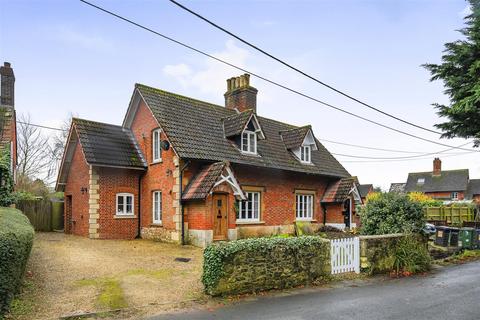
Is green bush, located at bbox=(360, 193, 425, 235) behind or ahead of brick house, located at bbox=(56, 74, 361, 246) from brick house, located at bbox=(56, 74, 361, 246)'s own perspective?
ahead

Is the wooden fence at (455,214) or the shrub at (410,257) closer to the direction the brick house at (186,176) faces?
the shrub

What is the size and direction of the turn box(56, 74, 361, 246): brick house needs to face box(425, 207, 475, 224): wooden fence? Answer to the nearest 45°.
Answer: approximately 90° to its left

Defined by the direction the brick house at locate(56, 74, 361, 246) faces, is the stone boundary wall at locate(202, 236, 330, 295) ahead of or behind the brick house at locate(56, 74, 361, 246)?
ahead

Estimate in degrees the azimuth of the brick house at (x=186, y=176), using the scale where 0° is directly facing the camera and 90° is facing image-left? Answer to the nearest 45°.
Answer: approximately 315°

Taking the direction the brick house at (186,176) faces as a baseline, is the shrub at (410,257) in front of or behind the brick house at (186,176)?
in front

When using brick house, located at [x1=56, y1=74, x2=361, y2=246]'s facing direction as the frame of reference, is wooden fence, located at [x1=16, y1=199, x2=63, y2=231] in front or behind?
behind

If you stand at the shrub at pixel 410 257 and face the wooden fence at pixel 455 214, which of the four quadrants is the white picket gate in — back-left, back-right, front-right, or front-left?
back-left
